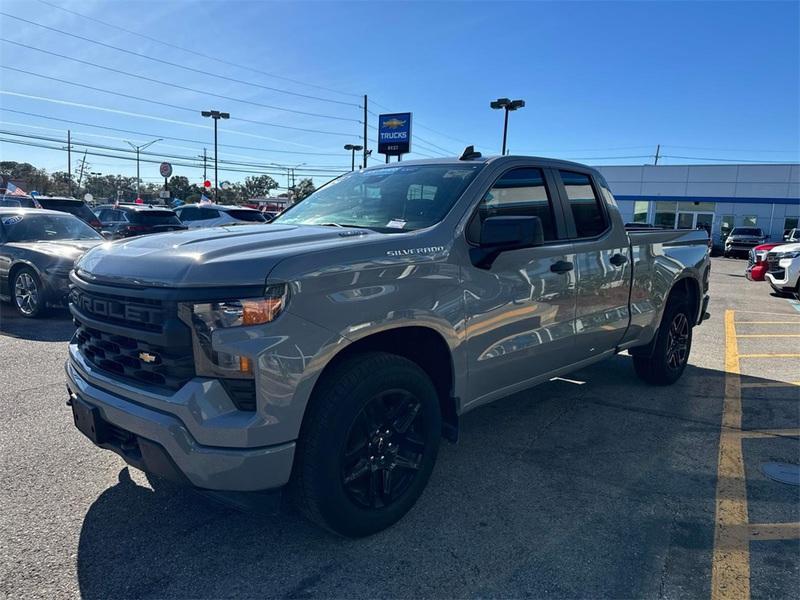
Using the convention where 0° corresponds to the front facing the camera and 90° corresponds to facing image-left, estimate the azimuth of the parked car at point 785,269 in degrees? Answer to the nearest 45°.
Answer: approximately 45°

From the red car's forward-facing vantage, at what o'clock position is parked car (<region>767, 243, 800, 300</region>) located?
The parked car is roughly at 10 o'clock from the red car.

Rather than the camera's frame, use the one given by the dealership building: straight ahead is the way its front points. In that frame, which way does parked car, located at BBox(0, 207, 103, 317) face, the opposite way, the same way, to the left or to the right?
to the left

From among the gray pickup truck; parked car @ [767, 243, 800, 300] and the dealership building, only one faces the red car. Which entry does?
the dealership building

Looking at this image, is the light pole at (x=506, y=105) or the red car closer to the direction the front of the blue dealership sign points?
the red car

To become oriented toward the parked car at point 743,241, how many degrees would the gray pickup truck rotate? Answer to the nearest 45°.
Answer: approximately 180°

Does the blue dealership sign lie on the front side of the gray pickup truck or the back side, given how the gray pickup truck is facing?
on the back side

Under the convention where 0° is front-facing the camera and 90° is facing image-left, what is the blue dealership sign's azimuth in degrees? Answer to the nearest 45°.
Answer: approximately 0°

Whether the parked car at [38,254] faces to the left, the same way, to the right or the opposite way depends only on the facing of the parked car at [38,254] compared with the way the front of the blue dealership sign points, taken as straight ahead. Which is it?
to the left

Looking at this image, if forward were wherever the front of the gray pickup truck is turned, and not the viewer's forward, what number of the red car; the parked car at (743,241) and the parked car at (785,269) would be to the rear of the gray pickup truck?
3

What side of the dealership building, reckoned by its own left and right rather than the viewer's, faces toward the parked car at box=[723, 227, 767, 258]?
front

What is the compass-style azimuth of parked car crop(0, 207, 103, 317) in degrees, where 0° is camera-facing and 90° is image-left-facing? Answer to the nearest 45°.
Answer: approximately 315°

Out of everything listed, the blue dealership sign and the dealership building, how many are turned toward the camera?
2

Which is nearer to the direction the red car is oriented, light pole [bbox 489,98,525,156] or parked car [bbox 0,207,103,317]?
the parked car

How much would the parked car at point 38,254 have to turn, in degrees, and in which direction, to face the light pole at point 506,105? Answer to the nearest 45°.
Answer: approximately 90° to its left

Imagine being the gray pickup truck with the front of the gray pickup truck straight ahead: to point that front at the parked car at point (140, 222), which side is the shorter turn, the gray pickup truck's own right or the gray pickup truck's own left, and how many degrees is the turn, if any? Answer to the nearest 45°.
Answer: approximately 90° to the gray pickup truck's own right

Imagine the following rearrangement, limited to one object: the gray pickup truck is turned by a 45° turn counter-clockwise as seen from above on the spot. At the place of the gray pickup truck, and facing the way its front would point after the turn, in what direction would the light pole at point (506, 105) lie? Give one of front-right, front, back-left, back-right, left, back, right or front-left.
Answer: back
